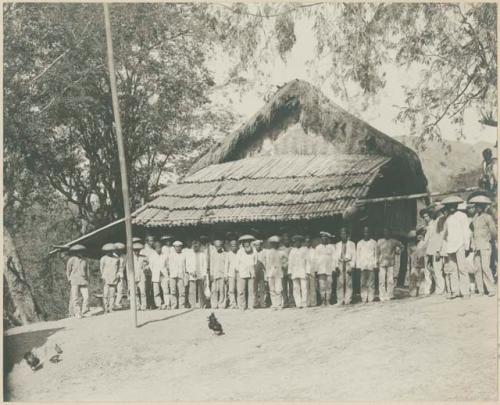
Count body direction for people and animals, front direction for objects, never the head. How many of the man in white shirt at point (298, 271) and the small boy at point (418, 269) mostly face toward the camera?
2

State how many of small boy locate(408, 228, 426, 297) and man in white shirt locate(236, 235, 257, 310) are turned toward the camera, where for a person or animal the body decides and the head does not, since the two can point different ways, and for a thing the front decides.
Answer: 2

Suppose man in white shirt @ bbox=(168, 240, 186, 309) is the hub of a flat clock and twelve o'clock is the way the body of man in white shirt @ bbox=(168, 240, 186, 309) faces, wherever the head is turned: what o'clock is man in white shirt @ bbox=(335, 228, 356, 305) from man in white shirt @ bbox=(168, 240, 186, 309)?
man in white shirt @ bbox=(335, 228, 356, 305) is roughly at 10 o'clock from man in white shirt @ bbox=(168, 240, 186, 309).

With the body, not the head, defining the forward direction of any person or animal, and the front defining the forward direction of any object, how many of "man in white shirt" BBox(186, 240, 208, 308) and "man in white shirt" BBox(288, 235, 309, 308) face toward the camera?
2

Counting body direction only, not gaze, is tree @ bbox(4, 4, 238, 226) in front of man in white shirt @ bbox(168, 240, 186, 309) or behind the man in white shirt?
behind

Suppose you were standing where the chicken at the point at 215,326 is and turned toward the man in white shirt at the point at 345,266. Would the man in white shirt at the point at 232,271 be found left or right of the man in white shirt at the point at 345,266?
left

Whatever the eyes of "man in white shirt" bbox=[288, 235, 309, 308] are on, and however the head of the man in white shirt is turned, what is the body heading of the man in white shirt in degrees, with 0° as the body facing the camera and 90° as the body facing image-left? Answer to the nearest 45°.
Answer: approximately 0°
